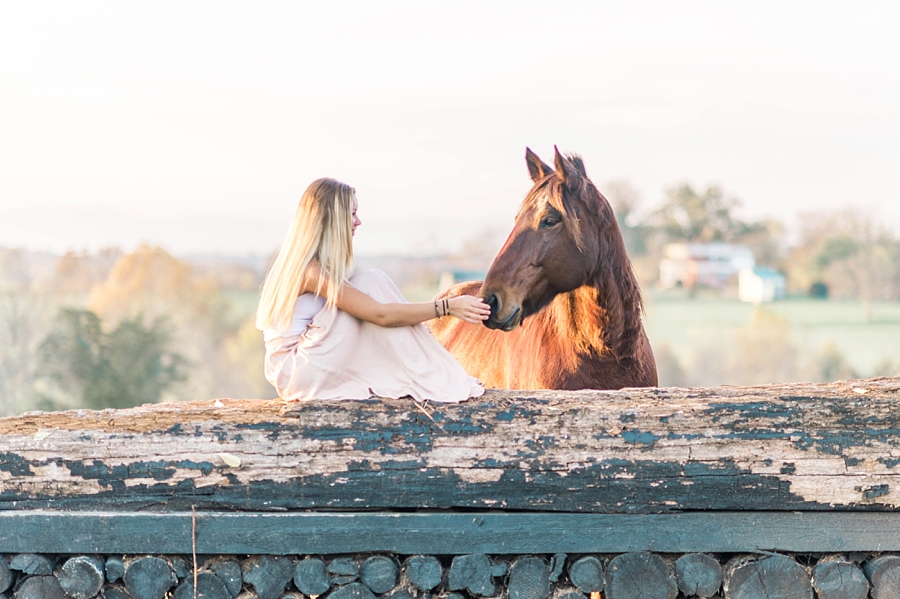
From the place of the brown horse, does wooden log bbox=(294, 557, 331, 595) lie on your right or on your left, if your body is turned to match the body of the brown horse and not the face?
on your right

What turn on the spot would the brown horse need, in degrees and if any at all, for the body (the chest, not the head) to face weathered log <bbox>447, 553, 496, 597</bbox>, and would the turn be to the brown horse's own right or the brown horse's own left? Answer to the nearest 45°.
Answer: approximately 45° to the brown horse's own right

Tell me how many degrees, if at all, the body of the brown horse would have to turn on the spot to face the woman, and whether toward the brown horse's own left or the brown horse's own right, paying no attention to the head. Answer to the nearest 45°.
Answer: approximately 90° to the brown horse's own right

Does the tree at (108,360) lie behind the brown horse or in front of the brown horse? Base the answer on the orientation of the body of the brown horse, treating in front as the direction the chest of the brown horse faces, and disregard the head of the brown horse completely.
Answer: behind

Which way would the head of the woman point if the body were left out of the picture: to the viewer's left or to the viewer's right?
to the viewer's right

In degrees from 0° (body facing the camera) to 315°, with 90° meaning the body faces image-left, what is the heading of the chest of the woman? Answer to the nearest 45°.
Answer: approximately 270°

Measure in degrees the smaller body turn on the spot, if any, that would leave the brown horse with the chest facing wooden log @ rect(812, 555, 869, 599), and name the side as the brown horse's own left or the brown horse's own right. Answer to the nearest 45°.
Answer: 0° — it already faces it
